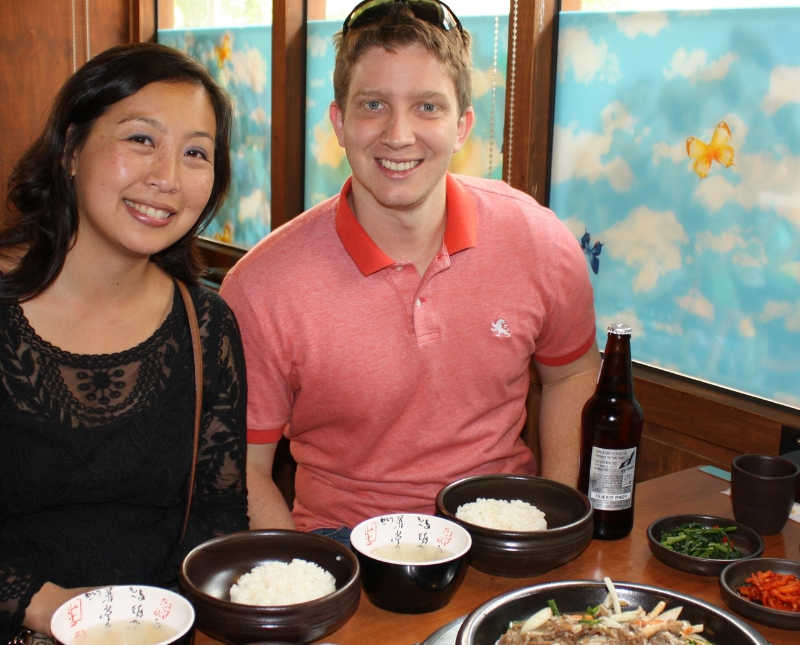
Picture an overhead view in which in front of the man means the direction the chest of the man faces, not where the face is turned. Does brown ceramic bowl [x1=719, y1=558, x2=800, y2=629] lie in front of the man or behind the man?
in front

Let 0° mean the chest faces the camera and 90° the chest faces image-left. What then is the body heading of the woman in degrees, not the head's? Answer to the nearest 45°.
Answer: approximately 0°

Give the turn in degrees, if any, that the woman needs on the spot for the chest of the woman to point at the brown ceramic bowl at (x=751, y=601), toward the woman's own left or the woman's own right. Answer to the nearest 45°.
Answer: approximately 45° to the woman's own left

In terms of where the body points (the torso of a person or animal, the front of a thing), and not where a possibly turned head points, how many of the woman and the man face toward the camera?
2

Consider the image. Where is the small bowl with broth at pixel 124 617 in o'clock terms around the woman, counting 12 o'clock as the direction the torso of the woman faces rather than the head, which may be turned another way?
The small bowl with broth is roughly at 12 o'clock from the woman.

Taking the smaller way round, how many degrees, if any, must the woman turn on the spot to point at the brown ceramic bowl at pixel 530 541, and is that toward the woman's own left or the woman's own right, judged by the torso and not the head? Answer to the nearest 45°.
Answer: approximately 45° to the woman's own left

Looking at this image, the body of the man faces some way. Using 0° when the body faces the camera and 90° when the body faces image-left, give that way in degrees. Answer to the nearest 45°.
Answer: approximately 0°

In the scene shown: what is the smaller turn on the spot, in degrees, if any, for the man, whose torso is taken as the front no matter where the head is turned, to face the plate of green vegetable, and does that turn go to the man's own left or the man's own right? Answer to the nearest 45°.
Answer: approximately 45° to the man's own left
